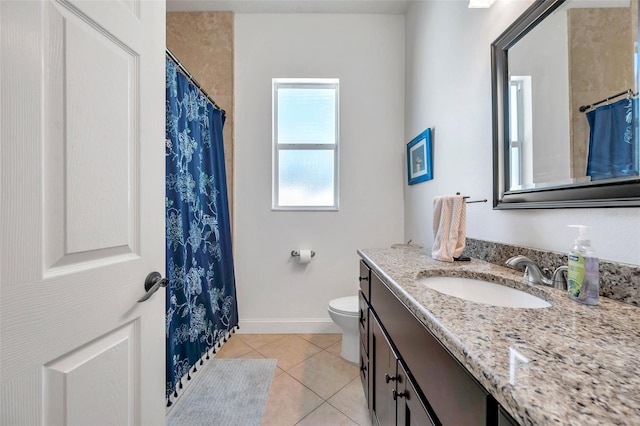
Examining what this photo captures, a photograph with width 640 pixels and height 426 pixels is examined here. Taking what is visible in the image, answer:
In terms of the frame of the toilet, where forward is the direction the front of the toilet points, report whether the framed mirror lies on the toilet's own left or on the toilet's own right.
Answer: on the toilet's own left

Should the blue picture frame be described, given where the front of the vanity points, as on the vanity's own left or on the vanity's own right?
on the vanity's own right

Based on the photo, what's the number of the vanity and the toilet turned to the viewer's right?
0

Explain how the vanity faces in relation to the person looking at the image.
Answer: facing the viewer and to the left of the viewer

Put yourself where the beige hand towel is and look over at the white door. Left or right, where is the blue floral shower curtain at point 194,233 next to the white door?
right
